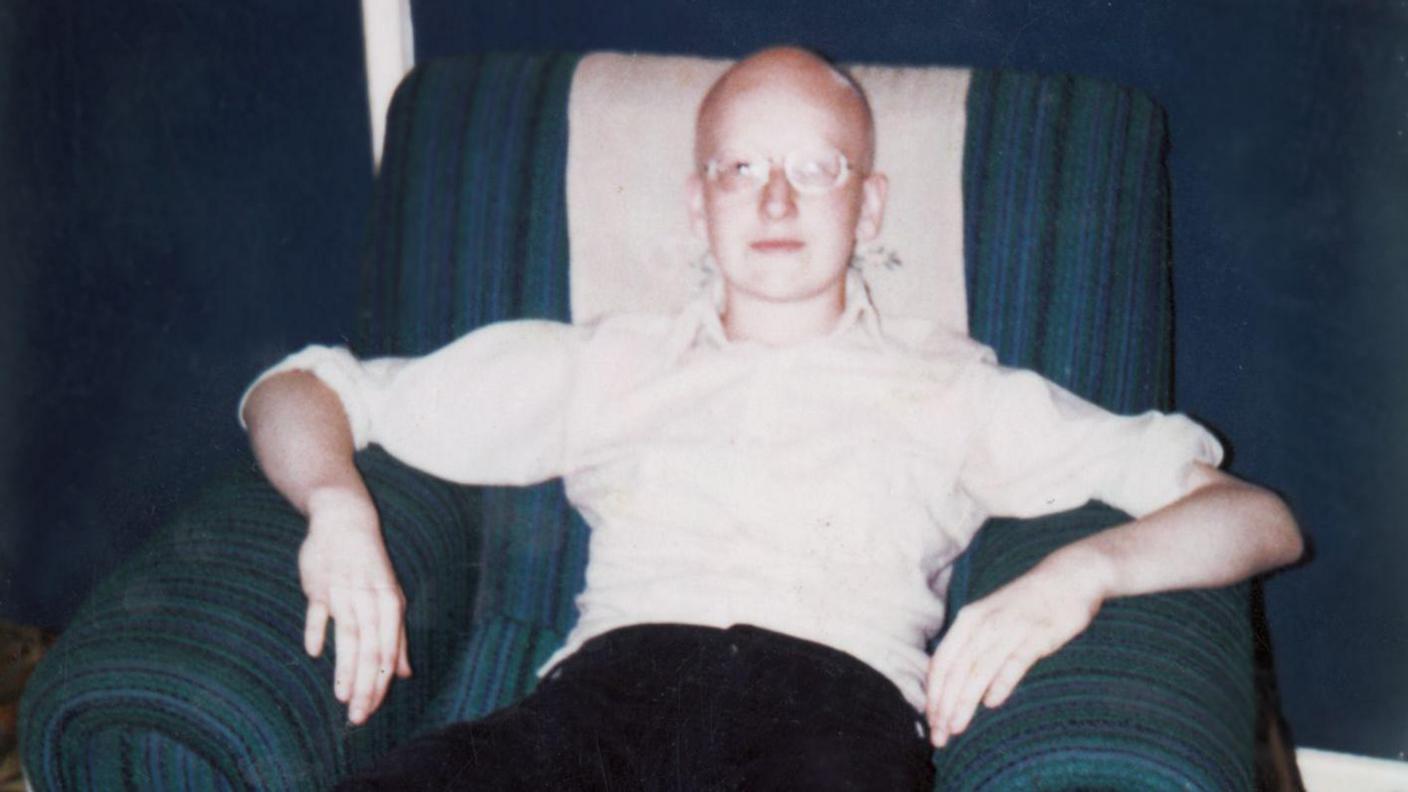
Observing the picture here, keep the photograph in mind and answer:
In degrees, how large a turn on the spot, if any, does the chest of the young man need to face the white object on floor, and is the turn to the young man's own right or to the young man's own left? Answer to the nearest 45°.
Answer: approximately 135° to the young man's own left

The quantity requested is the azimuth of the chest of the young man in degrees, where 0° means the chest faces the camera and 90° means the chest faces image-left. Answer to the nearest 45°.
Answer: approximately 0°
